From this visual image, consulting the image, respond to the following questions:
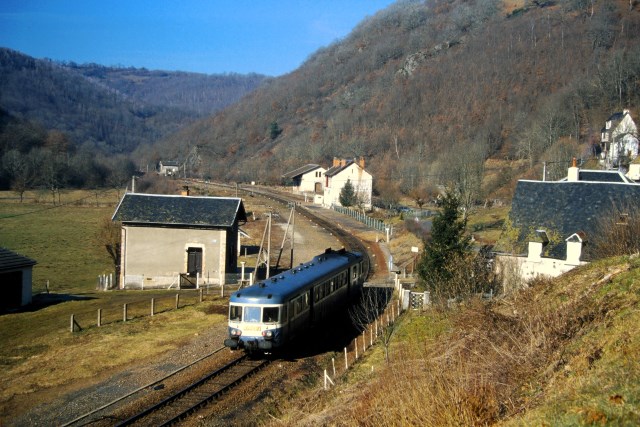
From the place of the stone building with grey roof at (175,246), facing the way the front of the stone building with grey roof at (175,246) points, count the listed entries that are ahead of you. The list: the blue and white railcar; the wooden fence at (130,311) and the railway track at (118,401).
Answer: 3

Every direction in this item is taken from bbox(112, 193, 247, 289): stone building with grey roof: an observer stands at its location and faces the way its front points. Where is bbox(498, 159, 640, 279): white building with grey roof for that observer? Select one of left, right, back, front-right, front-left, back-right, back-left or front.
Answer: front-left

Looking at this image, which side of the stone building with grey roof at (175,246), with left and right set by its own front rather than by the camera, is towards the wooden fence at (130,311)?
front

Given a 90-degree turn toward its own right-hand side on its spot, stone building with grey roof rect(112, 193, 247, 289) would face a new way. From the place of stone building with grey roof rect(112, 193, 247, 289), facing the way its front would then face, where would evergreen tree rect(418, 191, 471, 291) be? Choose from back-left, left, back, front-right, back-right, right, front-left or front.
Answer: back-left

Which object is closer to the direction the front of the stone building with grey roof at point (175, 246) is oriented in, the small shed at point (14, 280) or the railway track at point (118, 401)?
the railway track

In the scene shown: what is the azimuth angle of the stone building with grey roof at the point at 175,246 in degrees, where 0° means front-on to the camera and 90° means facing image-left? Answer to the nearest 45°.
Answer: approximately 0°

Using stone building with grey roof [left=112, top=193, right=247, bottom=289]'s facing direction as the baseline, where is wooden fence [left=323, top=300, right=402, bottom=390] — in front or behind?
in front

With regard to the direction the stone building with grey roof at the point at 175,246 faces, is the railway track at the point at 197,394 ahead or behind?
ahead
